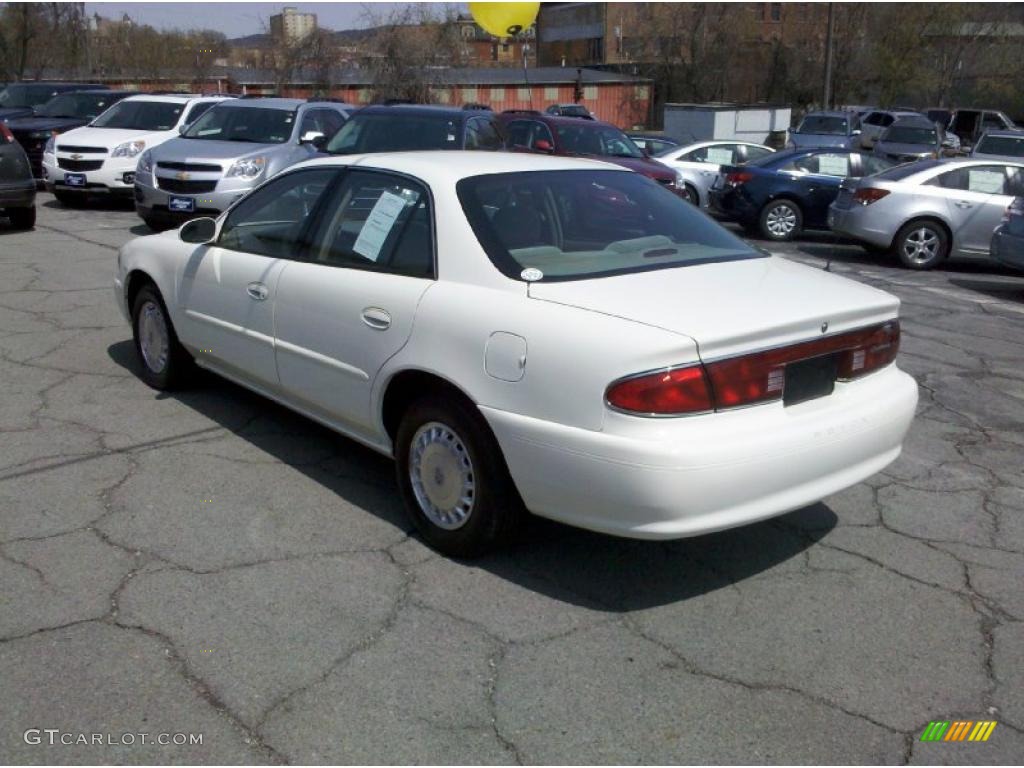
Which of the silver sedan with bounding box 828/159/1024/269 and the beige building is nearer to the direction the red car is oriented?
the silver sedan

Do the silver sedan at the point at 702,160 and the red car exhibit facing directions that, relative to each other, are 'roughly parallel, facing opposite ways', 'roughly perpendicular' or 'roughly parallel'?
roughly perpendicular

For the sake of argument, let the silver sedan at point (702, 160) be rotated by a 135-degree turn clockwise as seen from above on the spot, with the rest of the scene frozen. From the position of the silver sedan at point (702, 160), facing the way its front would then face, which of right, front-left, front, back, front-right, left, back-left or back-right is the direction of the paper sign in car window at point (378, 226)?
front

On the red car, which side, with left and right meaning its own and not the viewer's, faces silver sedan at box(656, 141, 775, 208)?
left

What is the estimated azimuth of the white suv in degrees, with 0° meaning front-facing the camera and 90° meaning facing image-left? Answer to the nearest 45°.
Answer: approximately 45°

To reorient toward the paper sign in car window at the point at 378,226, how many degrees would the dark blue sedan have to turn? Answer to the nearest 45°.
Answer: approximately 135° to its right

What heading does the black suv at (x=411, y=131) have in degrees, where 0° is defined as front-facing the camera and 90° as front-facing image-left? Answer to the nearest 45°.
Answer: approximately 45°

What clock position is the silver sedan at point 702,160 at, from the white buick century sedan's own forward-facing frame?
The silver sedan is roughly at 2 o'clock from the white buick century sedan.

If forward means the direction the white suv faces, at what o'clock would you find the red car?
The red car is roughly at 8 o'clock from the white suv.

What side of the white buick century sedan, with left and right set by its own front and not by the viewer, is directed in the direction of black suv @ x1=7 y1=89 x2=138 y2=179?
front

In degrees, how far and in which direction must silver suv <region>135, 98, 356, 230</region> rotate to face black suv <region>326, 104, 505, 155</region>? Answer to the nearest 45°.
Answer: approximately 135° to its left
